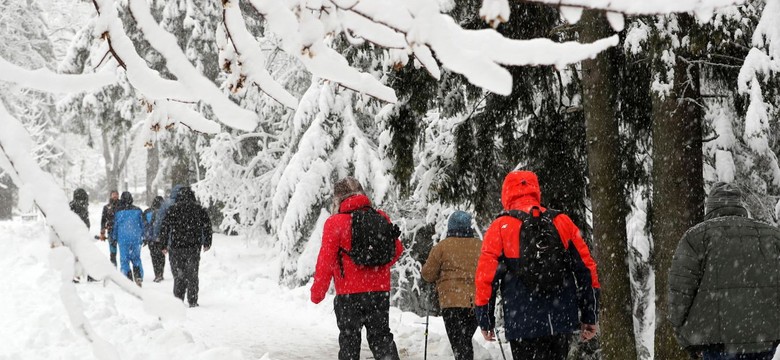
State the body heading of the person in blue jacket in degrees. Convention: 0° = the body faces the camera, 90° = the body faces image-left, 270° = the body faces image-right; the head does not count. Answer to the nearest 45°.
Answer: approximately 180°

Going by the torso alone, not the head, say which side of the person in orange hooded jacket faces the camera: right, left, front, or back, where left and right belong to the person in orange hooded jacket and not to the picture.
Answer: back

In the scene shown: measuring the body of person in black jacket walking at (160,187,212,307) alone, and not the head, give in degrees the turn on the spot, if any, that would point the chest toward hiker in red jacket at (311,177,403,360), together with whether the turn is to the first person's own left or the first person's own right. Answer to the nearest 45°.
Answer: approximately 180°

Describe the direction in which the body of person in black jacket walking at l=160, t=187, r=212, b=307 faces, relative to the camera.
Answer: away from the camera

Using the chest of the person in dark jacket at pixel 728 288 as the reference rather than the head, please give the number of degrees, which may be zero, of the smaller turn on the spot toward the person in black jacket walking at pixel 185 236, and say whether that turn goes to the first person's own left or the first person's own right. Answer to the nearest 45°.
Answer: approximately 45° to the first person's own left

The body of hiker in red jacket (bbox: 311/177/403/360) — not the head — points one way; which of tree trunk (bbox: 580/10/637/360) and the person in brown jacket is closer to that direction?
the person in brown jacket

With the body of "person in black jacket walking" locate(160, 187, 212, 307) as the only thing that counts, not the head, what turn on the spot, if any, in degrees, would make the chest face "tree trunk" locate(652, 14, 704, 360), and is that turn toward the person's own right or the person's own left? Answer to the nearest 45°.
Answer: approximately 135° to the person's own right

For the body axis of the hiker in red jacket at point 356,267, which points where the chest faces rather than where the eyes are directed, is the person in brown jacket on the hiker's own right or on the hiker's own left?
on the hiker's own right

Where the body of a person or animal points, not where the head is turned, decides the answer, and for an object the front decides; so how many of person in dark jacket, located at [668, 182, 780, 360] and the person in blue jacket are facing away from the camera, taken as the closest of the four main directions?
2

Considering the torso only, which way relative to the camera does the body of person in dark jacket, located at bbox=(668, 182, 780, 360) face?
away from the camera

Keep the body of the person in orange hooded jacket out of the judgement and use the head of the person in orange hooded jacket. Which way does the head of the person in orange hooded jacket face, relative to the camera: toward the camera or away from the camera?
away from the camera
